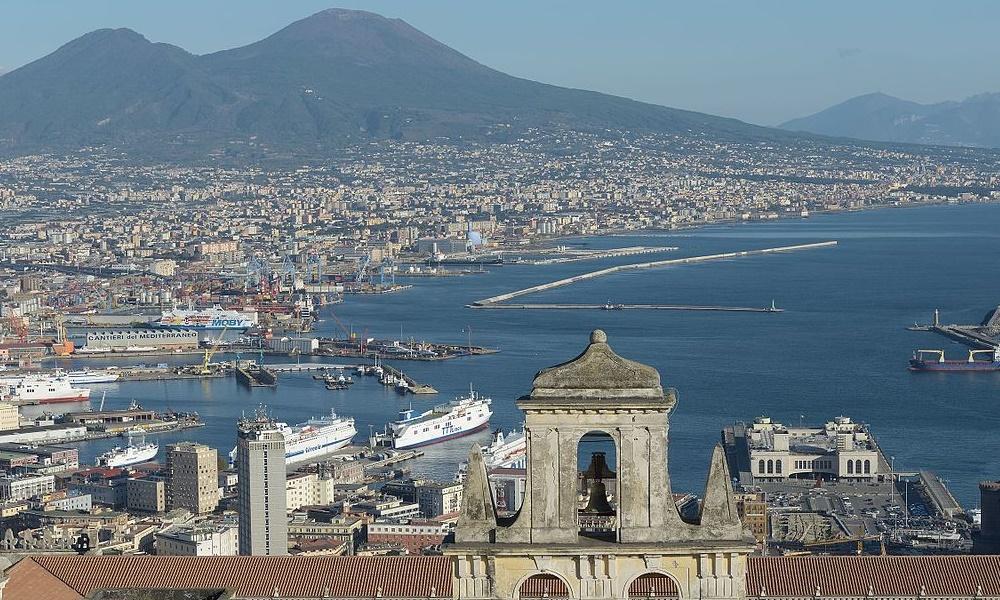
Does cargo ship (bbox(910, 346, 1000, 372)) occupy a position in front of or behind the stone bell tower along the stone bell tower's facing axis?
behind

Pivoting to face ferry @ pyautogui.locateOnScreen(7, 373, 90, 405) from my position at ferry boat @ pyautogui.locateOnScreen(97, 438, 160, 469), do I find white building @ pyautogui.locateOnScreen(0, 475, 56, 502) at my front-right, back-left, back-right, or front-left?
back-left

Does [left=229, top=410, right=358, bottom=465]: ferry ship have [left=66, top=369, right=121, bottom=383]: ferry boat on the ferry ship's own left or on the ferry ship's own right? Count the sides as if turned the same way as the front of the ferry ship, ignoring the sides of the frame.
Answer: on the ferry ship's own left

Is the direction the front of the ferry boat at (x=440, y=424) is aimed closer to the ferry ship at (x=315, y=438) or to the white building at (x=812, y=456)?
the white building

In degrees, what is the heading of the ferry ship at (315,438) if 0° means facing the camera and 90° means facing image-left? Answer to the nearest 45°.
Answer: approximately 225°

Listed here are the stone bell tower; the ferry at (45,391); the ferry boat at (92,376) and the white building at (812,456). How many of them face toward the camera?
2

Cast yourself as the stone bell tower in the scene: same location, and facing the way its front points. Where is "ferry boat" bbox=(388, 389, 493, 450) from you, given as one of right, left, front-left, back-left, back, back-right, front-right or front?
back
